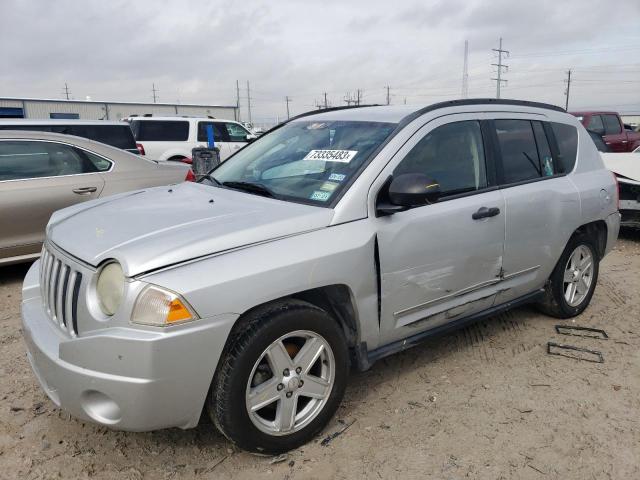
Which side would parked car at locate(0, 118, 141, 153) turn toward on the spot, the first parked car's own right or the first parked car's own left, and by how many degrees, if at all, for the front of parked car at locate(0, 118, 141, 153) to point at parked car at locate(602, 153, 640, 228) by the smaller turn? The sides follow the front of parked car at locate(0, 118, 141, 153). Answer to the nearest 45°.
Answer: approximately 135° to the first parked car's own left

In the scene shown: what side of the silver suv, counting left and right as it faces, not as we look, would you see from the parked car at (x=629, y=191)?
back

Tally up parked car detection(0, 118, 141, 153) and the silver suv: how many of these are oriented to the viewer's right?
0

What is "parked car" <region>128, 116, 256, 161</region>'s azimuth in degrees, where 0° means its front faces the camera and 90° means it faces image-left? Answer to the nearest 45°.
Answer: approximately 270°

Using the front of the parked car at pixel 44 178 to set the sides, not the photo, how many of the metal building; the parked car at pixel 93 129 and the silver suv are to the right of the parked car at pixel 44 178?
2

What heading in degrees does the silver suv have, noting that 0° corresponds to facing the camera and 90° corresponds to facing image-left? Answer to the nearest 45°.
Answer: approximately 45°

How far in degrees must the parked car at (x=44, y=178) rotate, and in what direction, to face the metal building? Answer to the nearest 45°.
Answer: approximately 90° to its right

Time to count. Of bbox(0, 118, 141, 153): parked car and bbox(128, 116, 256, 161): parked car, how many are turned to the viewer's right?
1

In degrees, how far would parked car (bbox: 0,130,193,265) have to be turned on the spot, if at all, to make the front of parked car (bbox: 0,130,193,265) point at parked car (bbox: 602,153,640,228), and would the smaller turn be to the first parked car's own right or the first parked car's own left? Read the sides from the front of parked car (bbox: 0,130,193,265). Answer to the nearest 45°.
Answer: approximately 180°

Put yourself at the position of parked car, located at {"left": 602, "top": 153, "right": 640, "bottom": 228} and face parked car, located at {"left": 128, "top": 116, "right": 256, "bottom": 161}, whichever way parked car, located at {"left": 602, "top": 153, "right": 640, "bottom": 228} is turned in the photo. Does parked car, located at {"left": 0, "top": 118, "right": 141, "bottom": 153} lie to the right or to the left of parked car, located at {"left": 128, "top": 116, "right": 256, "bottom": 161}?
left

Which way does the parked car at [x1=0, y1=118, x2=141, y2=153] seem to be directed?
to the viewer's left

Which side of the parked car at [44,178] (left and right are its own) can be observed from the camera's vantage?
left
